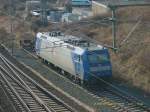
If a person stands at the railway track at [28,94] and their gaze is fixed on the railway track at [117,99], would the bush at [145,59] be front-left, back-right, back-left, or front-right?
front-left

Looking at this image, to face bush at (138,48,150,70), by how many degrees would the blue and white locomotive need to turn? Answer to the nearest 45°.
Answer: approximately 45° to its left

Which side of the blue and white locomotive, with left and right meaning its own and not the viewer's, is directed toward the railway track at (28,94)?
right

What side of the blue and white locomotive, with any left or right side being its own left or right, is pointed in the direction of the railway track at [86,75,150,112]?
front

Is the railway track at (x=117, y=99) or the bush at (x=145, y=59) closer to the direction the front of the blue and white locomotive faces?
the railway track

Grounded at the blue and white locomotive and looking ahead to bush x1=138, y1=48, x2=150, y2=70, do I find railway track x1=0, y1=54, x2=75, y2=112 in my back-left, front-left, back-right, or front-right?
back-right
